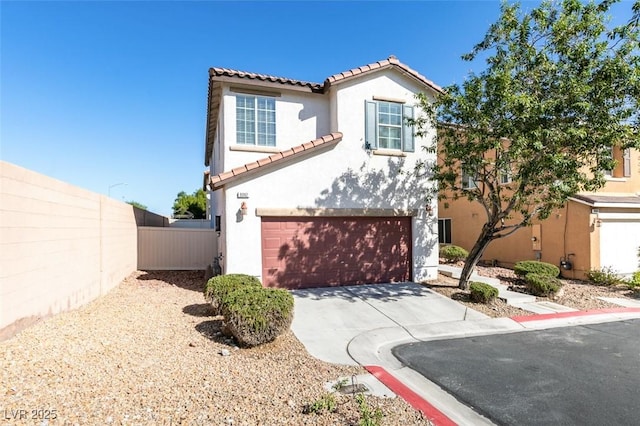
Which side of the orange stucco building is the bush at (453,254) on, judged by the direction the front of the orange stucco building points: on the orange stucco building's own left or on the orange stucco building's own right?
on the orange stucco building's own right

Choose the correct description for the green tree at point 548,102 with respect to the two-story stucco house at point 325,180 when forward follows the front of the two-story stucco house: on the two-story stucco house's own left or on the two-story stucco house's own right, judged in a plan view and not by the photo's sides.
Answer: on the two-story stucco house's own left

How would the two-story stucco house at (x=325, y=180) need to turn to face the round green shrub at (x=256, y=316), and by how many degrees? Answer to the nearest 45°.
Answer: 0° — it already faces it

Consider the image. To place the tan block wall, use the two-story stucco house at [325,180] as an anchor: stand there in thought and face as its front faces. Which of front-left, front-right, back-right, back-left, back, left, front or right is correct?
front-right

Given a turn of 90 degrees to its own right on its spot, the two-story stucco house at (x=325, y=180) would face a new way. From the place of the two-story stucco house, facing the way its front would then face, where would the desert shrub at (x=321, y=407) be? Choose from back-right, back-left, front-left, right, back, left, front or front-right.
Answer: left

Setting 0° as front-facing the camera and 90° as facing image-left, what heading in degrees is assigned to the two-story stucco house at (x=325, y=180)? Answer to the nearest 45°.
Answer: approximately 0°

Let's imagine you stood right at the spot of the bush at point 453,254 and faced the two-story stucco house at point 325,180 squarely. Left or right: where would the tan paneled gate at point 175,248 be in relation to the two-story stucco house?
right

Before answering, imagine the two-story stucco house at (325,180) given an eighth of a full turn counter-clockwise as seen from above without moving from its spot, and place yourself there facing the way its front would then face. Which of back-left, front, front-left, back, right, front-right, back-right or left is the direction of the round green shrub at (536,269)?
front-left

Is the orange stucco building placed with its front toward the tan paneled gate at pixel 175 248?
no

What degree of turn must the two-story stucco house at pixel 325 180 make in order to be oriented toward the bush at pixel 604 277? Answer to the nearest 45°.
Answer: approximately 90° to its left

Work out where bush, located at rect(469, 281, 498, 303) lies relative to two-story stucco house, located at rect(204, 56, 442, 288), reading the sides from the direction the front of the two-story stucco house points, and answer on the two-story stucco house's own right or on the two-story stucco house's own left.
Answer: on the two-story stucco house's own left

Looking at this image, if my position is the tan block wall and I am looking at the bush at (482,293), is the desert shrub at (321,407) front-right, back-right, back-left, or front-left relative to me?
front-right

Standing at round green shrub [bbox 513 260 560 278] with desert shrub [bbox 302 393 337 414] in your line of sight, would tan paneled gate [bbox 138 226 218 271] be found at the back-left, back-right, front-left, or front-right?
front-right

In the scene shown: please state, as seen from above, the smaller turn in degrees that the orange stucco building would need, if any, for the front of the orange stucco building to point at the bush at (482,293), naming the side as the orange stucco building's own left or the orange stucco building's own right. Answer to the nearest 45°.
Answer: approximately 45° to the orange stucco building's own right

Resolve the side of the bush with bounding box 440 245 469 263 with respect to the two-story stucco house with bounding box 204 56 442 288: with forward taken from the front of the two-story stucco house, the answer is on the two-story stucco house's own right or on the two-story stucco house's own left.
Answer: on the two-story stucco house's own left

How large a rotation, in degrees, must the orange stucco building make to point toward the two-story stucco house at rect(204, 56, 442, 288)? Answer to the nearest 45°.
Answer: approximately 45° to its right

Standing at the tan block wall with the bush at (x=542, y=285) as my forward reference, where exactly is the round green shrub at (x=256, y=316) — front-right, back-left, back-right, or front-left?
front-right

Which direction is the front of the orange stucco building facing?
toward the camera

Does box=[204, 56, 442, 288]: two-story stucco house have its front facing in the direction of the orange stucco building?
no

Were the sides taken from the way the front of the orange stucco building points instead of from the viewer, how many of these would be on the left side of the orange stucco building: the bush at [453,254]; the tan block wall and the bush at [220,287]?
0

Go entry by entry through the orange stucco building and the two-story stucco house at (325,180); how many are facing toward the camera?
2
